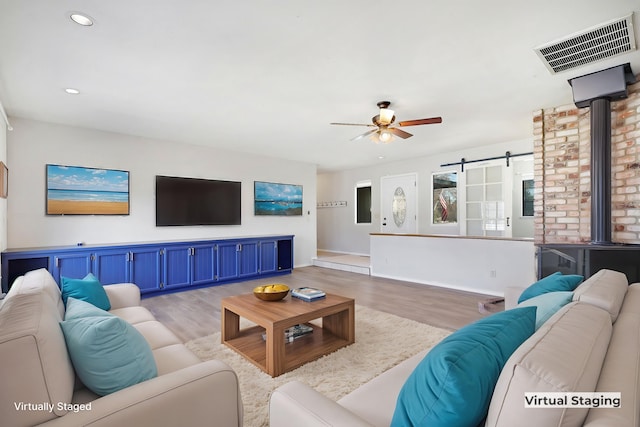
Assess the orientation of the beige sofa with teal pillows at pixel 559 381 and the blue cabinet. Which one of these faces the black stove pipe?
the blue cabinet

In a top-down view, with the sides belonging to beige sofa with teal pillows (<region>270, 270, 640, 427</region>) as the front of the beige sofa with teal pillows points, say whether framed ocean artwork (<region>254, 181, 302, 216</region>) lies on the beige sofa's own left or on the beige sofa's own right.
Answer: on the beige sofa's own right

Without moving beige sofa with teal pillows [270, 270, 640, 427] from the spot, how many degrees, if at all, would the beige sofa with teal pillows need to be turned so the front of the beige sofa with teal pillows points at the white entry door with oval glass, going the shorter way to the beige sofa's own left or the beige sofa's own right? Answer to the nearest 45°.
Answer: approximately 90° to the beige sofa's own right

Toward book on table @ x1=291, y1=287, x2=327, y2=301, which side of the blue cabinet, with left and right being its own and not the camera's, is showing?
front

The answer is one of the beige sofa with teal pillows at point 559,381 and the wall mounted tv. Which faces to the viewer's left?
the beige sofa with teal pillows

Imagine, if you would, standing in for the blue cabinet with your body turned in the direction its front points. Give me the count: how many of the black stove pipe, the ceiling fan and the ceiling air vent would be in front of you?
3

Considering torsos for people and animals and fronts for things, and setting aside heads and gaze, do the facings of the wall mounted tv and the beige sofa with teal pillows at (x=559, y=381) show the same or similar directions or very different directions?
very different directions

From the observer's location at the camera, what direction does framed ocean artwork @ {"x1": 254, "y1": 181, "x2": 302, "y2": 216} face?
facing the viewer and to the right of the viewer

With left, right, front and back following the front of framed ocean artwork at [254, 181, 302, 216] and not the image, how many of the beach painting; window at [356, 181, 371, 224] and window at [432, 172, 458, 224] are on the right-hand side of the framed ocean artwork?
1

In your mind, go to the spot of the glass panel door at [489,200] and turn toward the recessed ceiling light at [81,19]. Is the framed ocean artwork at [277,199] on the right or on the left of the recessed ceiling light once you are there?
right

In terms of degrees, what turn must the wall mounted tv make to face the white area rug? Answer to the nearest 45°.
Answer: approximately 45° to its right

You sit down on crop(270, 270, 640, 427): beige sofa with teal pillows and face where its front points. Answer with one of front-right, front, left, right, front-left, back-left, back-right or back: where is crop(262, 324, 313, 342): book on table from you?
front-right

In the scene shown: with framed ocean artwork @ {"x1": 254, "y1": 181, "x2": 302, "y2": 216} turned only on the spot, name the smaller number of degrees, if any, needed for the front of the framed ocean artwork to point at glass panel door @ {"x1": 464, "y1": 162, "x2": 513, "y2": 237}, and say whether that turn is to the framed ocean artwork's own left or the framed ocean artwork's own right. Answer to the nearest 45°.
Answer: approximately 45° to the framed ocean artwork's own left

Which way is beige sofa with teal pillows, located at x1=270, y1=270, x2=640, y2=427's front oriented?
to the viewer's left

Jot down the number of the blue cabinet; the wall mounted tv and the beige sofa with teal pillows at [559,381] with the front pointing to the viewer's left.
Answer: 1

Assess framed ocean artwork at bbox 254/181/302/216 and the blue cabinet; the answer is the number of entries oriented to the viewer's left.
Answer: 0

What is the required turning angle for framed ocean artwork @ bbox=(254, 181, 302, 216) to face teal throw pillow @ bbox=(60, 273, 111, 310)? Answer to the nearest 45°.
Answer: approximately 45° to its right
